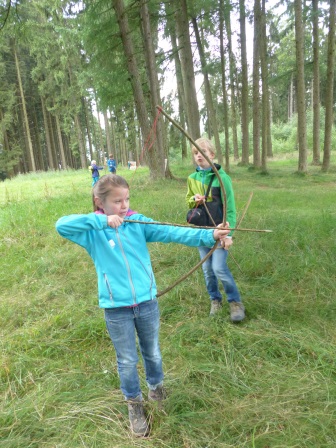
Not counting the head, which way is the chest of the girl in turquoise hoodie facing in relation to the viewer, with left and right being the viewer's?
facing the viewer and to the right of the viewer
